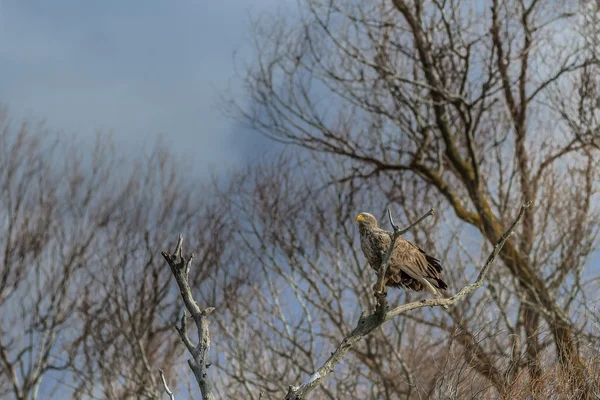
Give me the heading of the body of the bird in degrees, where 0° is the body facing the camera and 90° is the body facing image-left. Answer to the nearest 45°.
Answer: approximately 90°
